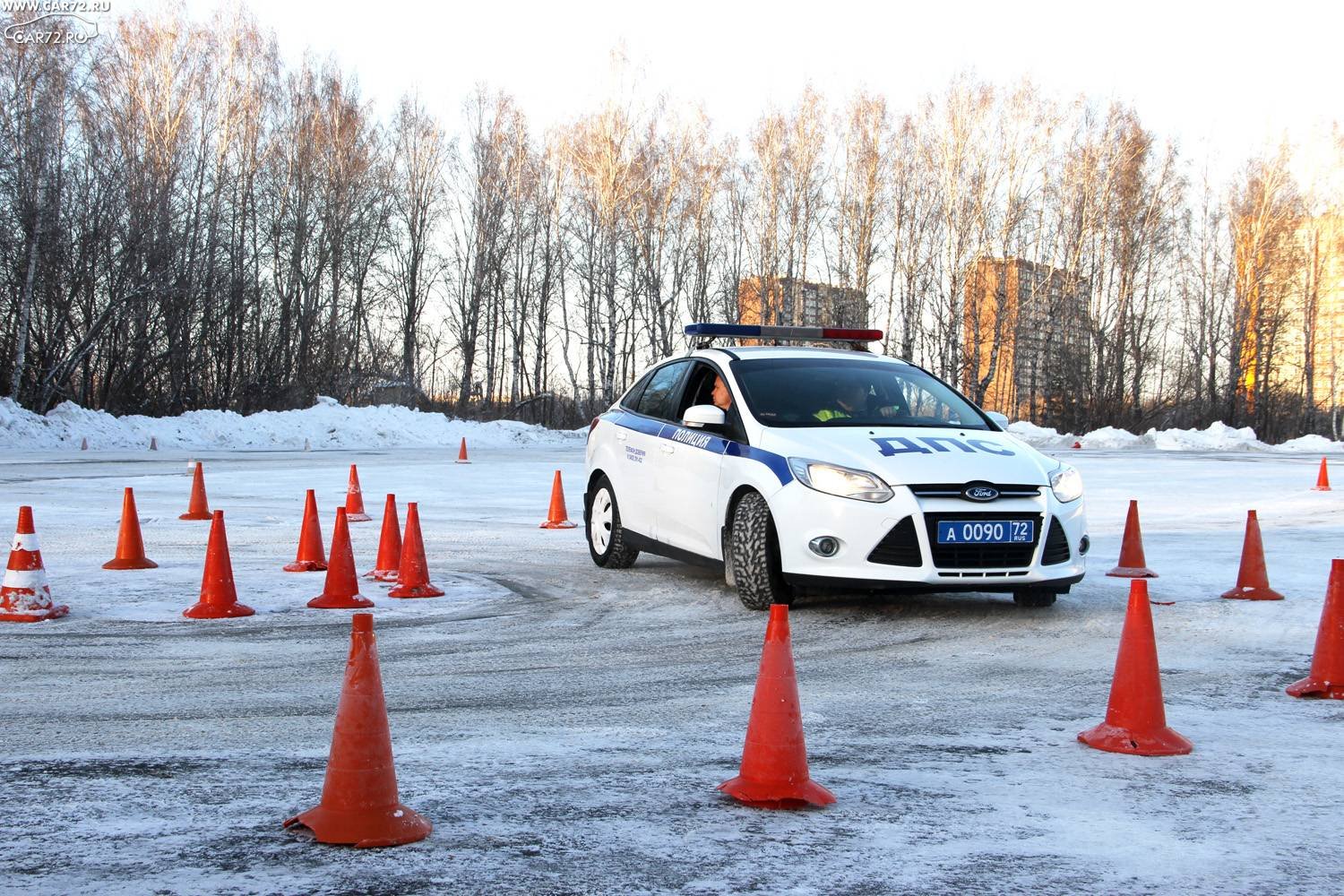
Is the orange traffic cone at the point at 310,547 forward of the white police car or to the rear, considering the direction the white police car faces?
to the rear

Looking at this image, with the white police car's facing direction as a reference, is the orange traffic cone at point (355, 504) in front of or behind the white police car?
behind

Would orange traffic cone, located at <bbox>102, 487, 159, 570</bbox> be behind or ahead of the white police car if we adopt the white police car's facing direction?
behind

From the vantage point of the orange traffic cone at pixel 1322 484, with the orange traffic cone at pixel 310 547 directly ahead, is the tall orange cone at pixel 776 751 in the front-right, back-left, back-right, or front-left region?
front-left

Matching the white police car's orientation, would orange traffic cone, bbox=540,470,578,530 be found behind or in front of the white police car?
behind

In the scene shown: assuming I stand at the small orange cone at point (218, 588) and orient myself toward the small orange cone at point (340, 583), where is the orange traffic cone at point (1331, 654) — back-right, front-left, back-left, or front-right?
front-right

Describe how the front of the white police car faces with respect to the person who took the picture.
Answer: facing the viewer and to the right of the viewer

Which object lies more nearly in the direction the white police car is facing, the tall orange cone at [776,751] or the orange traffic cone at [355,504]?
the tall orange cone

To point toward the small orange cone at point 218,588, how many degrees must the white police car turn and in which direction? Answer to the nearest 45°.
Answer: approximately 135° to its right

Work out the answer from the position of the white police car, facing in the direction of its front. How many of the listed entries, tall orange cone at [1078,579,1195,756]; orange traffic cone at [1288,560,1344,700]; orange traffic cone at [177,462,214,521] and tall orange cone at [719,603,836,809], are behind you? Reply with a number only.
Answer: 1

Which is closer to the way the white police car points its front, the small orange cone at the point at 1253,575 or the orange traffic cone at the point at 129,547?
the small orange cone

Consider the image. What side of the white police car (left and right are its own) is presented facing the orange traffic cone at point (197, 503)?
back

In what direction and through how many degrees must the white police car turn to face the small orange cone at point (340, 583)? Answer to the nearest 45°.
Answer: approximately 135° to its right

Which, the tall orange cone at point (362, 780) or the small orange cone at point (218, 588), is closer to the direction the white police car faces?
the tall orange cone

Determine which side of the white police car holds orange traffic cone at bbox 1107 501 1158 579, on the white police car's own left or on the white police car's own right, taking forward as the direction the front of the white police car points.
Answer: on the white police car's own left

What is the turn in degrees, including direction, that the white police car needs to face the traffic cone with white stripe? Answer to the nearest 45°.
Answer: approximately 135° to its right
